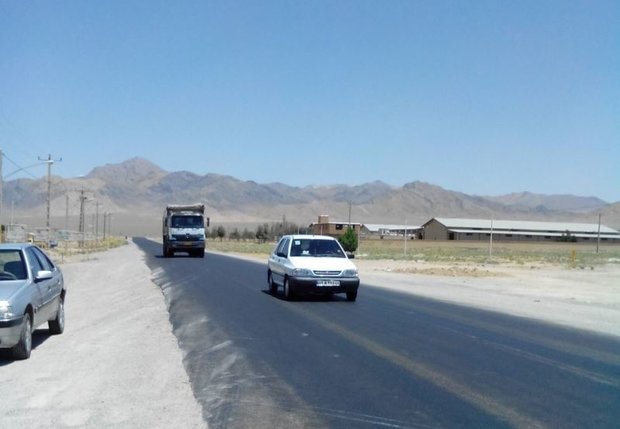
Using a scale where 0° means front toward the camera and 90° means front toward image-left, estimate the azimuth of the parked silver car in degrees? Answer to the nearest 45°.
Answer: approximately 45°

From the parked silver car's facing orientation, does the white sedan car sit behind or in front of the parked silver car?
behind
